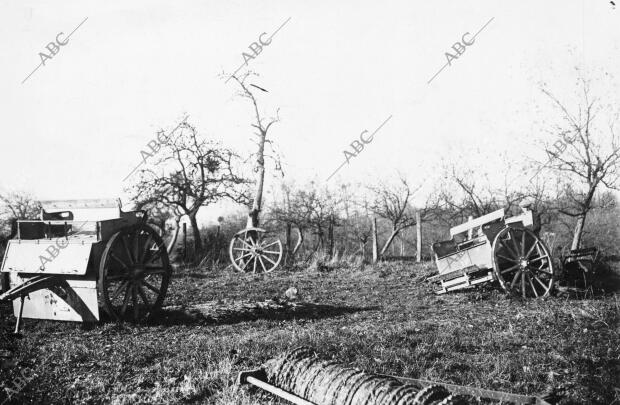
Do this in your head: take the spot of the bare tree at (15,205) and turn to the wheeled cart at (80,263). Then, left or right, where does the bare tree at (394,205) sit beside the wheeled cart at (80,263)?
left

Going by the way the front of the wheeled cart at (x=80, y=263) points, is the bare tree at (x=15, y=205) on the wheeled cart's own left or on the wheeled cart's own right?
on the wheeled cart's own right

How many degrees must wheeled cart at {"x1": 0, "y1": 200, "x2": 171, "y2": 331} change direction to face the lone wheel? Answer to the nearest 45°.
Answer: approximately 180°

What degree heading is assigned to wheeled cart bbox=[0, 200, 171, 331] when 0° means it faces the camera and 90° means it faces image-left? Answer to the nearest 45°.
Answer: approximately 45°

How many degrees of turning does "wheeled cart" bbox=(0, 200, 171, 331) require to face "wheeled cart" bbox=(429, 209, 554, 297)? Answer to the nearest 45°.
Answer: approximately 135° to its left

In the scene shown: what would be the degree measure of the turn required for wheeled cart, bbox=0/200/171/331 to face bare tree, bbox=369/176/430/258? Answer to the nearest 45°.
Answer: approximately 180°

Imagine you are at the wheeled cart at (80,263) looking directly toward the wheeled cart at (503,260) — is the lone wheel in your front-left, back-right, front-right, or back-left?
front-left
